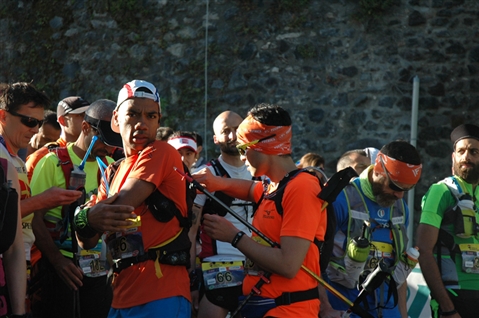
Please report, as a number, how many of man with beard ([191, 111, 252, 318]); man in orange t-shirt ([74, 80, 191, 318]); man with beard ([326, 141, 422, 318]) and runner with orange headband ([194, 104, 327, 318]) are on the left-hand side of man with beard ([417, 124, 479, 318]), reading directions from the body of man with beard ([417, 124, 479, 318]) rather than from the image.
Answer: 0

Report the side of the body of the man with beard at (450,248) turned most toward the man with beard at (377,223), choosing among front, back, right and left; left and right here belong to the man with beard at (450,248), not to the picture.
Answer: right

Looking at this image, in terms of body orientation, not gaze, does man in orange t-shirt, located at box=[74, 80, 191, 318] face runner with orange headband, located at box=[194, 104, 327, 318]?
no

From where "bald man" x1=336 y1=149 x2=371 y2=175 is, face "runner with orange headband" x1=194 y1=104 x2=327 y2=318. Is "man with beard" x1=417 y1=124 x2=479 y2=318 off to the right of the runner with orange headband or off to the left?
left

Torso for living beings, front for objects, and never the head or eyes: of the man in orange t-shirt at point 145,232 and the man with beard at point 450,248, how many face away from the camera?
0

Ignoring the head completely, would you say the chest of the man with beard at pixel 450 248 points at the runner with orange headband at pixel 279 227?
no

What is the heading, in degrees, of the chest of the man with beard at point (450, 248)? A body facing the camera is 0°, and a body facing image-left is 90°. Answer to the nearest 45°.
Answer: approximately 315°

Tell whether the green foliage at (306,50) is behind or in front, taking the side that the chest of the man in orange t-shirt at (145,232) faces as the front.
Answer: behind

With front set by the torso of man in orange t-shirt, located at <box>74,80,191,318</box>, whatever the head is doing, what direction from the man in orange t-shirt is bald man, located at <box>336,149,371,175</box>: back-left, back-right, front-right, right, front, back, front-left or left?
back

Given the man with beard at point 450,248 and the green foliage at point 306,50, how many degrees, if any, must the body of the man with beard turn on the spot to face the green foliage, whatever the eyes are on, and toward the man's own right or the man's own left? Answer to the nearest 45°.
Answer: approximately 180°

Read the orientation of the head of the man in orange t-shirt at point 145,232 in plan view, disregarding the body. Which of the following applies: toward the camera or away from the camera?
toward the camera

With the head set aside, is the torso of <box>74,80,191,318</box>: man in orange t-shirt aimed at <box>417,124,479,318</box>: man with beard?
no

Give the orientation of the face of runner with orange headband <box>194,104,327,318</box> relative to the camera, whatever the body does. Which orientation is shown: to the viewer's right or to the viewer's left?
to the viewer's left
